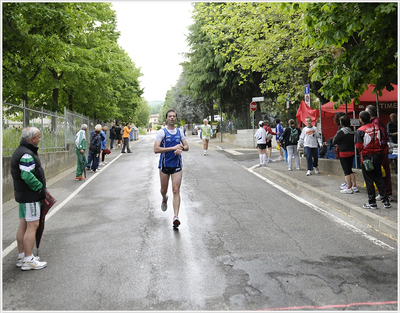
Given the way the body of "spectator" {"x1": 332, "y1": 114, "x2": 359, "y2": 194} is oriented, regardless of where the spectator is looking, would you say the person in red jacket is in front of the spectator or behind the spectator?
behind

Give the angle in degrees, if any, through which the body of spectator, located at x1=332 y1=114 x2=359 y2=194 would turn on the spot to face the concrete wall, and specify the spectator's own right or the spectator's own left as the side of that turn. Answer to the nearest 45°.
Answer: approximately 45° to the spectator's own left

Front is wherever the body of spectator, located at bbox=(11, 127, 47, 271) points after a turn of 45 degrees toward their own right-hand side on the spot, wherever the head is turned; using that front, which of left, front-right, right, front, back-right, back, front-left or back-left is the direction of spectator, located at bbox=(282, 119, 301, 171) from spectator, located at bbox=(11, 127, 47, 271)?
left

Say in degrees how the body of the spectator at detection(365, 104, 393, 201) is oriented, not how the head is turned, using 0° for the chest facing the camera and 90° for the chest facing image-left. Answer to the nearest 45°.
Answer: approximately 90°

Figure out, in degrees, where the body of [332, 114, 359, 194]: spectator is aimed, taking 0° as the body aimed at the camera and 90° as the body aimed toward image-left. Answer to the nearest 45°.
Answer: approximately 135°

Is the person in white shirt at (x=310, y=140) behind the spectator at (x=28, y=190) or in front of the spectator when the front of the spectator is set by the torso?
in front

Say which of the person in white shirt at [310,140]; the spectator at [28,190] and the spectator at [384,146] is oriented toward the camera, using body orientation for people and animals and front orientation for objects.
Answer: the person in white shirt

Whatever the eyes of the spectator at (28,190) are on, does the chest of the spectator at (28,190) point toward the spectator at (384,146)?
yes

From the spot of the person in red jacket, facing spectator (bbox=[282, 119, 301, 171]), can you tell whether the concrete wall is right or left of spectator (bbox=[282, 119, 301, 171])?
left

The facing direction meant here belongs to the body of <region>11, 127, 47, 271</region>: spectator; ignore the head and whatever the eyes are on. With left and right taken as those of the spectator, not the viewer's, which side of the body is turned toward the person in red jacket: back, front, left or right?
front

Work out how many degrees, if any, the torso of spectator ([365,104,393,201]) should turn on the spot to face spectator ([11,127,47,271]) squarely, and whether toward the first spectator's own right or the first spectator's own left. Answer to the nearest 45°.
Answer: approximately 45° to the first spectator's own left

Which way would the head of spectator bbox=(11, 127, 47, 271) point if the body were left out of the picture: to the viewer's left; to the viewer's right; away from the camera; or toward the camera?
to the viewer's right

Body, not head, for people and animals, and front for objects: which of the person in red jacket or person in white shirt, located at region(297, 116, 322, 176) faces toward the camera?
the person in white shirt

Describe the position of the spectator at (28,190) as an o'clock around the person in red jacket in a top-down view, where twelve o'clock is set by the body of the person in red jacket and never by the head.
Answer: The spectator is roughly at 9 o'clock from the person in red jacket.

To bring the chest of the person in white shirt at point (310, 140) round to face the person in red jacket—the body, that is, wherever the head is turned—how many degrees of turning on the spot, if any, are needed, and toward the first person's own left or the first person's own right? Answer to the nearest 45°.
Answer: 0° — they already face them

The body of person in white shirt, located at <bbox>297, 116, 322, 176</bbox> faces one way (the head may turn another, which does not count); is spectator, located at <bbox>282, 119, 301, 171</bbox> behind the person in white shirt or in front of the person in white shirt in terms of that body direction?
behind
